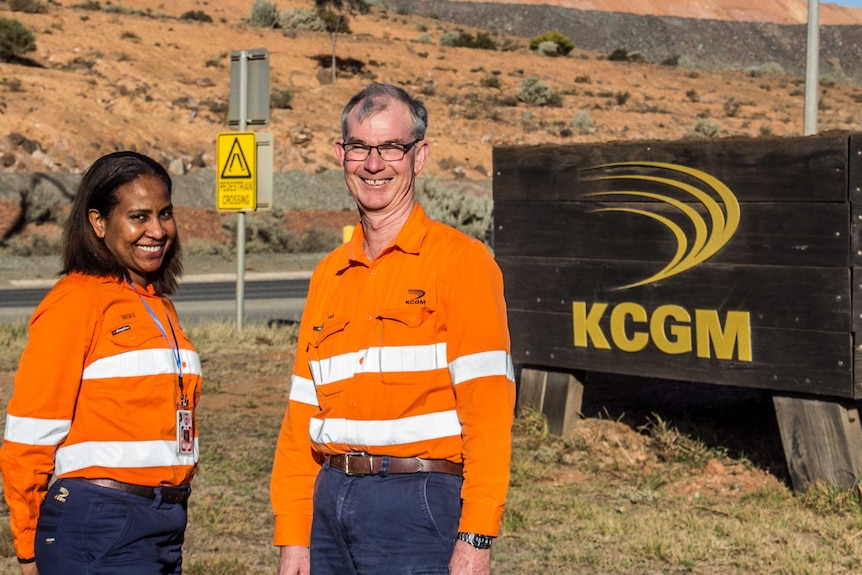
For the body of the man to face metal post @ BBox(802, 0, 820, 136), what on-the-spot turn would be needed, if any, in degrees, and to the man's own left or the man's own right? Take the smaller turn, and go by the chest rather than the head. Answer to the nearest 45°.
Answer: approximately 180°

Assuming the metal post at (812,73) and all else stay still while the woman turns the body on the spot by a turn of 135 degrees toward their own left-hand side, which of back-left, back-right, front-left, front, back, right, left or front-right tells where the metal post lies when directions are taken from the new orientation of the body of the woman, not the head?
front-right

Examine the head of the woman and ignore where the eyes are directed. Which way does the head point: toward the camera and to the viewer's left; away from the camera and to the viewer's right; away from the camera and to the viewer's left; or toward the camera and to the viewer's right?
toward the camera and to the viewer's right

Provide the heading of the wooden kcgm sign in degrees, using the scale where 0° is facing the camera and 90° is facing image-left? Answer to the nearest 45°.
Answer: approximately 45°

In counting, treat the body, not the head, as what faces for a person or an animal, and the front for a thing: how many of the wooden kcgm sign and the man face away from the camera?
0

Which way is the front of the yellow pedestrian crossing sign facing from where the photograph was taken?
facing the viewer

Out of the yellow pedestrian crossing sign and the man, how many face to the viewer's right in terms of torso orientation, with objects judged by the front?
0

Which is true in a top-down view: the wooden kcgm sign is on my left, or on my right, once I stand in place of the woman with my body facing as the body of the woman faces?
on my left

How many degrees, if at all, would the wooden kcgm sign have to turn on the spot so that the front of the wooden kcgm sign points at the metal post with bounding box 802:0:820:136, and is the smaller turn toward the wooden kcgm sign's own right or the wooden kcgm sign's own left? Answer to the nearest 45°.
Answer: approximately 135° to the wooden kcgm sign's own right

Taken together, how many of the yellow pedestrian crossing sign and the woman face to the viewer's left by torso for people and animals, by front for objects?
0

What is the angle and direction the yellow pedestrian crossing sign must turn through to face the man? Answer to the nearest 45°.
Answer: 0° — it already faces them

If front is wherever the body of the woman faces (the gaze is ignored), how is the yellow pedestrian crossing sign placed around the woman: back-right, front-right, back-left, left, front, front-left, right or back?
back-left
